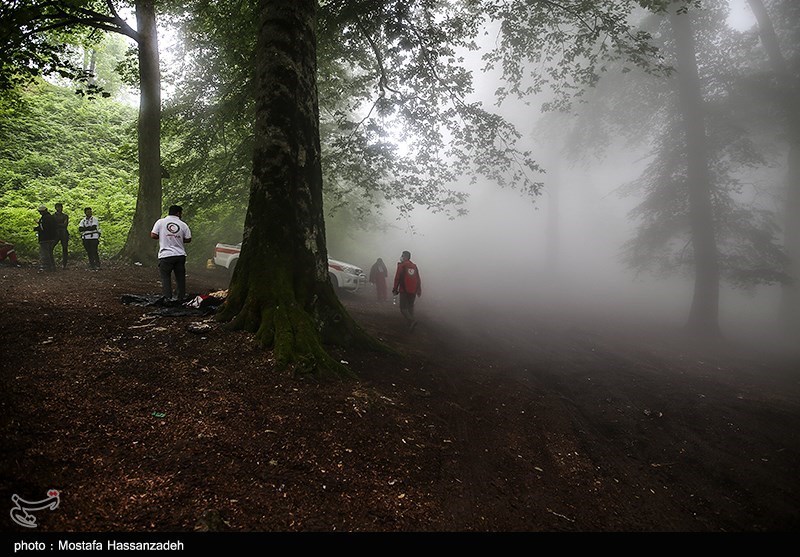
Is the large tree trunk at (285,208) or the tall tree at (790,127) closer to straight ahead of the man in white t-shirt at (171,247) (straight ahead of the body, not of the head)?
the tall tree

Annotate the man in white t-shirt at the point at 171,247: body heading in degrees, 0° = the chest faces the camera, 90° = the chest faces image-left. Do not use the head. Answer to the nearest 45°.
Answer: approximately 180°

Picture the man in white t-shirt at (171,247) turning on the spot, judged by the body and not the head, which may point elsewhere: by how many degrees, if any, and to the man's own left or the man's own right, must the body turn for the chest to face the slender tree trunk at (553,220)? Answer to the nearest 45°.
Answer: approximately 45° to the man's own right

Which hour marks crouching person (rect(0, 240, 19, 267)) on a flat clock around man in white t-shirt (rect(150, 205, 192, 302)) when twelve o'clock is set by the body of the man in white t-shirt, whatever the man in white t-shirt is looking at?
The crouching person is roughly at 11 o'clock from the man in white t-shirt.

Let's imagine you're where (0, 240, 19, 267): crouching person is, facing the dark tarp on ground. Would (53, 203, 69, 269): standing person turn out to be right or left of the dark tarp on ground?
left

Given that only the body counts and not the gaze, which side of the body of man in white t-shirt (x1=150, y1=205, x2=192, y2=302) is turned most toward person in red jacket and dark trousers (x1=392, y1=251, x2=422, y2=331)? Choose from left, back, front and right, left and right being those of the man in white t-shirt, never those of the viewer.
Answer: right

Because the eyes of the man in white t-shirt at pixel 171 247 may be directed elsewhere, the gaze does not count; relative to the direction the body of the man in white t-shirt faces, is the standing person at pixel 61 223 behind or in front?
in front
